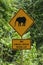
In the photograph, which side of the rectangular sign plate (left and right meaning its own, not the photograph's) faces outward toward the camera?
front

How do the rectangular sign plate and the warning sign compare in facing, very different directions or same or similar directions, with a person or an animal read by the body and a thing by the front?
same or similar directions

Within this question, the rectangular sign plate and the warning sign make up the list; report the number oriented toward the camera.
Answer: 2

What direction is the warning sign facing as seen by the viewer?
toward the camera
